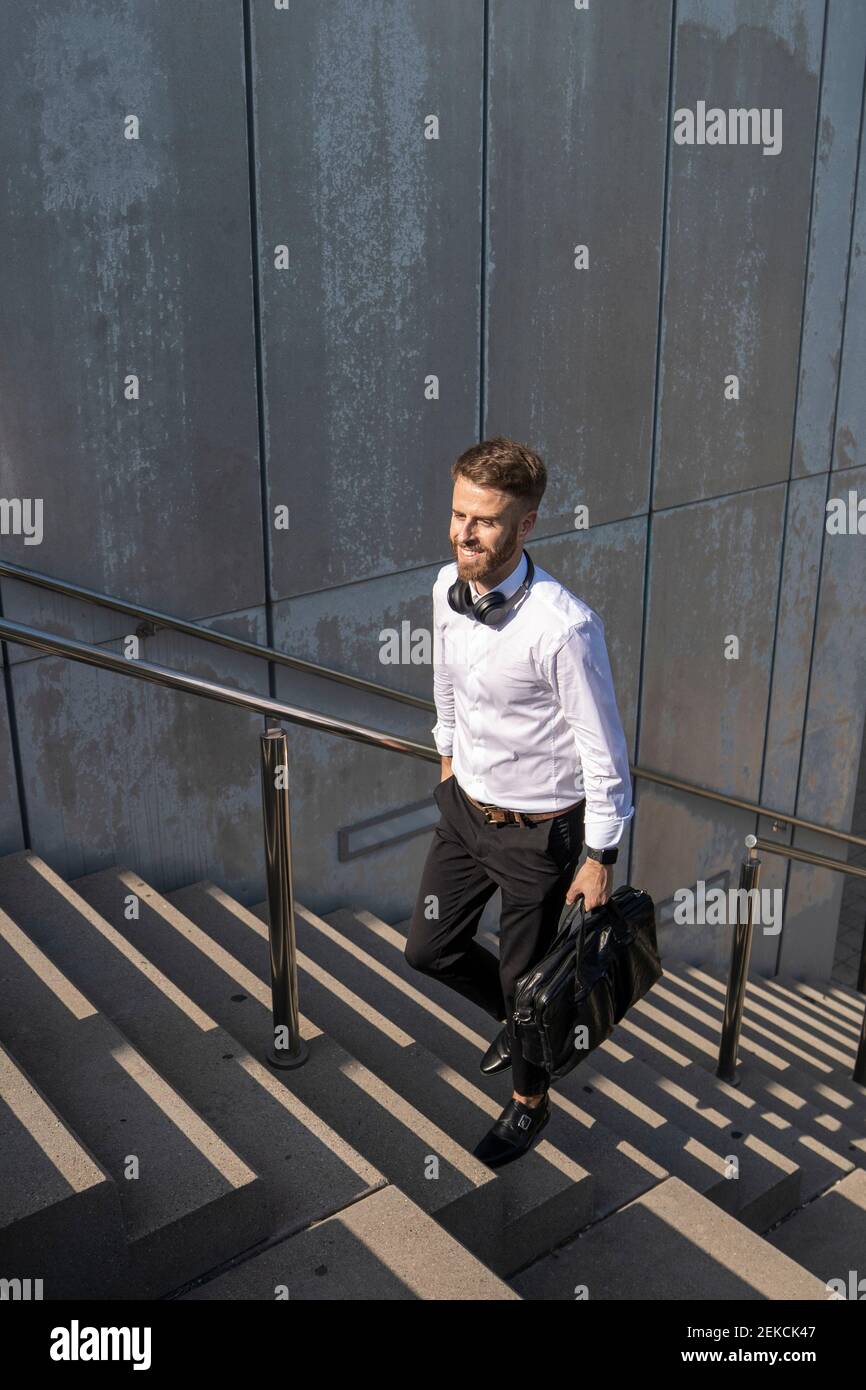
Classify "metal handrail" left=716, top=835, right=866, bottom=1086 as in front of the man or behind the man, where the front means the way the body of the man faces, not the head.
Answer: behind

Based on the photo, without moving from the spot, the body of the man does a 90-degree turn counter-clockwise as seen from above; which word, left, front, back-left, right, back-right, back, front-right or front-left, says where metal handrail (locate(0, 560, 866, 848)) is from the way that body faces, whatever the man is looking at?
back

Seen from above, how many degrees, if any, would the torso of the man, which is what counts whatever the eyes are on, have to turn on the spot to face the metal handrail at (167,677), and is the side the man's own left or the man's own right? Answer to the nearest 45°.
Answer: approximately 45° to the man's own right

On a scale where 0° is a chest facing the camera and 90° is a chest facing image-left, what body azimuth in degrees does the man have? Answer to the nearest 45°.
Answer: approximately 45°
